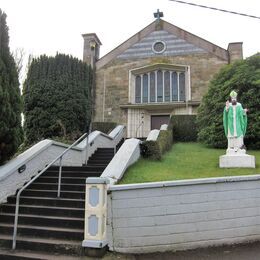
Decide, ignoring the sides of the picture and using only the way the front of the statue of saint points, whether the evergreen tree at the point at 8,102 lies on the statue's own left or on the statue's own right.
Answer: on the statue's own right

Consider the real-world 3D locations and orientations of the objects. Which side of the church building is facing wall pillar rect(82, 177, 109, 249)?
front

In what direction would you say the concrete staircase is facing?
toward the camera

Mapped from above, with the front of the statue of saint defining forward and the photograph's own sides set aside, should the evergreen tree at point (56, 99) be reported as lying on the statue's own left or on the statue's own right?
on the statue's own right

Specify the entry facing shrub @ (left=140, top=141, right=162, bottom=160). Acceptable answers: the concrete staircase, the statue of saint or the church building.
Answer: the church building

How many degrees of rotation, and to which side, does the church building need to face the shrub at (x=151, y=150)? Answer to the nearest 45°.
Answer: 0° — it already faces it

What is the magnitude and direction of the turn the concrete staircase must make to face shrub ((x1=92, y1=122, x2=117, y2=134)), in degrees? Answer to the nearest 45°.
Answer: approximately 180°

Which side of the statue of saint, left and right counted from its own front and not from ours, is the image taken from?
front

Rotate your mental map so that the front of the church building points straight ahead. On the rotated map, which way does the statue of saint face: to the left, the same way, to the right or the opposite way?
the same way

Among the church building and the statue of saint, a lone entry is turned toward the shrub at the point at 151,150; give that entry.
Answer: the church building

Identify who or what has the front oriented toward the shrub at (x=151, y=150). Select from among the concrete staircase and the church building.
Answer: the church building

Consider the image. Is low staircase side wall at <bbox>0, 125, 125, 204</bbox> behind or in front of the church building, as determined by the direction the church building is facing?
in front

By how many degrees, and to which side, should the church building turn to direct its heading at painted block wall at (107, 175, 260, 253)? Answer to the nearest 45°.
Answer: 0° — it already faces it

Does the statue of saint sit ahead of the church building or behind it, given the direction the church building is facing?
ahead

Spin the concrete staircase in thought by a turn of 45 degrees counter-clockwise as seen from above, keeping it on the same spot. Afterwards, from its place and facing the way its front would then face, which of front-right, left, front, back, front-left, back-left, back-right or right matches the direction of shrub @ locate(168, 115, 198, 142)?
left
